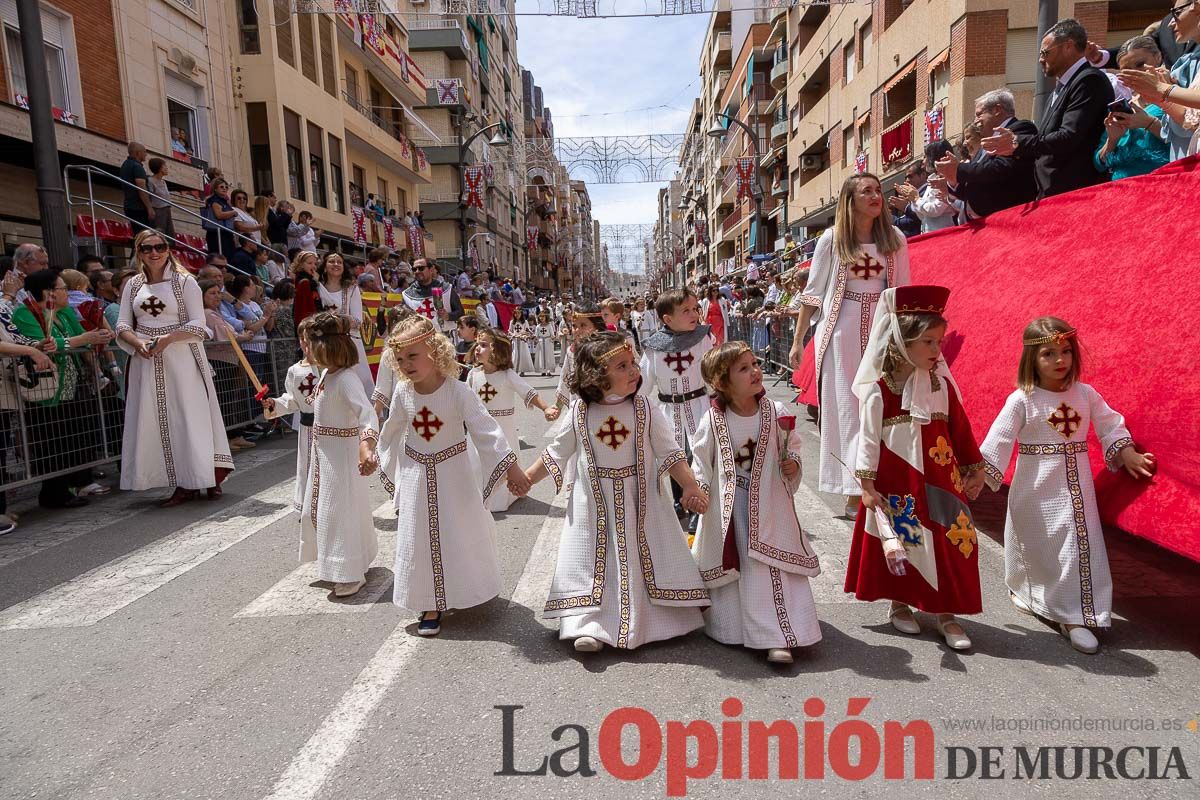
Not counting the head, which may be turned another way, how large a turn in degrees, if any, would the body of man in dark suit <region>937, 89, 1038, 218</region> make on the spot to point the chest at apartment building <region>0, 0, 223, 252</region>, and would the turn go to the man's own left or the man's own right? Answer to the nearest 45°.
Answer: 0° — they already face it

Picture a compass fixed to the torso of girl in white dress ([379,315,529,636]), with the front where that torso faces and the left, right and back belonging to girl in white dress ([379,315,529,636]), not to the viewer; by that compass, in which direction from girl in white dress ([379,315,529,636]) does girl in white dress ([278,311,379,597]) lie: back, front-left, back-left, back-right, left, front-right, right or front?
back-right

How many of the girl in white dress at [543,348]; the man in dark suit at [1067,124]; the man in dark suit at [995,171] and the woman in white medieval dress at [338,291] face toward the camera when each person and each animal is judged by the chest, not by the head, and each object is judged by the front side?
2

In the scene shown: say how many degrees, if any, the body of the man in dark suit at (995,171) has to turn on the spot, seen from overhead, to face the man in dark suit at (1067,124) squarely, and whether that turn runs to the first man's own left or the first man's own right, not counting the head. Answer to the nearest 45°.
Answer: approximately 135° to the first man's own left

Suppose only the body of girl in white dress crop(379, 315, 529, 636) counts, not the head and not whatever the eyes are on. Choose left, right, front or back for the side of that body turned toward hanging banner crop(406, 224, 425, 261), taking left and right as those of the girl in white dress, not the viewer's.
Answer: back

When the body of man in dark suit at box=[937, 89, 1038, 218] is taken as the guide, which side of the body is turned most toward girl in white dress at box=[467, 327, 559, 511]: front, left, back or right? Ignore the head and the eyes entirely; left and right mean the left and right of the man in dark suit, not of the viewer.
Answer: front

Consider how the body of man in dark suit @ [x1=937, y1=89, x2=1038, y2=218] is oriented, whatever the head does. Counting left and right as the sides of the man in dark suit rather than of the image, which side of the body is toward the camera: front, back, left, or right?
left

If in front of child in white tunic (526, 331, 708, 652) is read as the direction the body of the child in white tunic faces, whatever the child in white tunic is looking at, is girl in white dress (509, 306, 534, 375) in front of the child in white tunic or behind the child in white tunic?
behind

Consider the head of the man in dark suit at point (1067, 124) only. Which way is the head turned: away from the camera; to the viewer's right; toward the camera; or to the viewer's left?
to the viewer's left

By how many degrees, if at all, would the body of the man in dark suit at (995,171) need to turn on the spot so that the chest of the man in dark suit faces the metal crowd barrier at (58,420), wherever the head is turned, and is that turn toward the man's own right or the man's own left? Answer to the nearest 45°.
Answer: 0° — they already face it

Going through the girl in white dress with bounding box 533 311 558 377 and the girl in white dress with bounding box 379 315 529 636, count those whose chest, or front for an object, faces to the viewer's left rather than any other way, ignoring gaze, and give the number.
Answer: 0

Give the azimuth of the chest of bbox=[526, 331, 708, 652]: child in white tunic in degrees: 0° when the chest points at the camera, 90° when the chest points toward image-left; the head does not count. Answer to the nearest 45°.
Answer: approximately 0°

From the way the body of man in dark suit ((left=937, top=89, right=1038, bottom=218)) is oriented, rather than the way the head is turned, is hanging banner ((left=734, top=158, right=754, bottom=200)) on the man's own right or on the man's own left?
on the man's own right

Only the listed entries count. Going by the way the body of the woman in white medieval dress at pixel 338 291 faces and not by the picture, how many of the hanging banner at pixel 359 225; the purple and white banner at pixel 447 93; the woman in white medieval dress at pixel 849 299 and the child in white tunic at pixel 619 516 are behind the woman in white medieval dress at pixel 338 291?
2

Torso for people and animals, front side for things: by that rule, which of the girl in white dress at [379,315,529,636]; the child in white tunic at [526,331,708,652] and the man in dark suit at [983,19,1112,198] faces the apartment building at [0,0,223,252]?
the man in dark suit

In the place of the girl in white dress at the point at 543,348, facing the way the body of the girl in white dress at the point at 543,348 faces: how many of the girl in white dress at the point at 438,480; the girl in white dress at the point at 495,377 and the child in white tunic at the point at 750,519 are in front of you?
3

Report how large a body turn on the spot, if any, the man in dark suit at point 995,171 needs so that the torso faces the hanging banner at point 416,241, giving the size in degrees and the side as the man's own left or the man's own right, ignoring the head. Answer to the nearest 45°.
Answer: approximately 45° to the man's own right

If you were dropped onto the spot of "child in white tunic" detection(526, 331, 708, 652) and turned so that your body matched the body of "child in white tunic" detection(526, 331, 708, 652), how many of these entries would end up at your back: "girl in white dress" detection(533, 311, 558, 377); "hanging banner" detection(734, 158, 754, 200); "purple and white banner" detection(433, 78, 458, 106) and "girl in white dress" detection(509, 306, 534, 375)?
4
